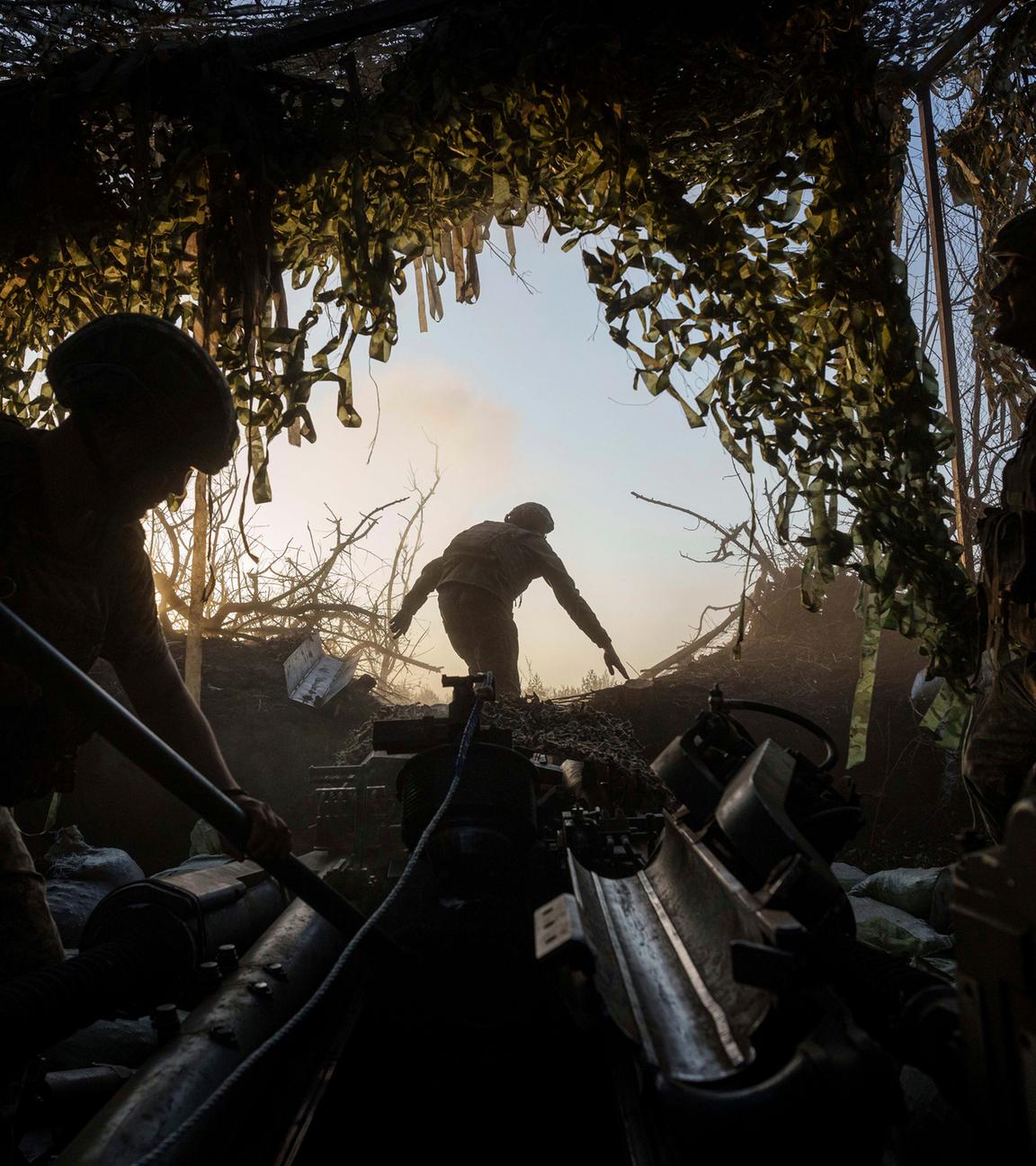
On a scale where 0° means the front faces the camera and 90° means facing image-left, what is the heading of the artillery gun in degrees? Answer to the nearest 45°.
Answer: approximately 180°

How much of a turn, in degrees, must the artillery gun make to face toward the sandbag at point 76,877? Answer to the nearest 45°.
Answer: approximately 45° to its left

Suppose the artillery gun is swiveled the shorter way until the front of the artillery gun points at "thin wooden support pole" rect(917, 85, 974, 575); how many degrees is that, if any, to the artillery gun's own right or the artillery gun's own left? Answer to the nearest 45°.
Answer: approximately 45° to the artillery gun's own right

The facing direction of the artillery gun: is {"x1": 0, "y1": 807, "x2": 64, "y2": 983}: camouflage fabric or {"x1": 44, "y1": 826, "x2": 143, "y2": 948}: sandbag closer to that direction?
the sandbag

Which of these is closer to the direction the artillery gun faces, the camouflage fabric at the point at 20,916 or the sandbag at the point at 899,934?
the sandbag

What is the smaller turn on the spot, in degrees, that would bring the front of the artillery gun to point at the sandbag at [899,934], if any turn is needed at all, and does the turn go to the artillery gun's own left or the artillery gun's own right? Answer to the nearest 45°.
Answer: approximately 45° to the artillery gun's own right
